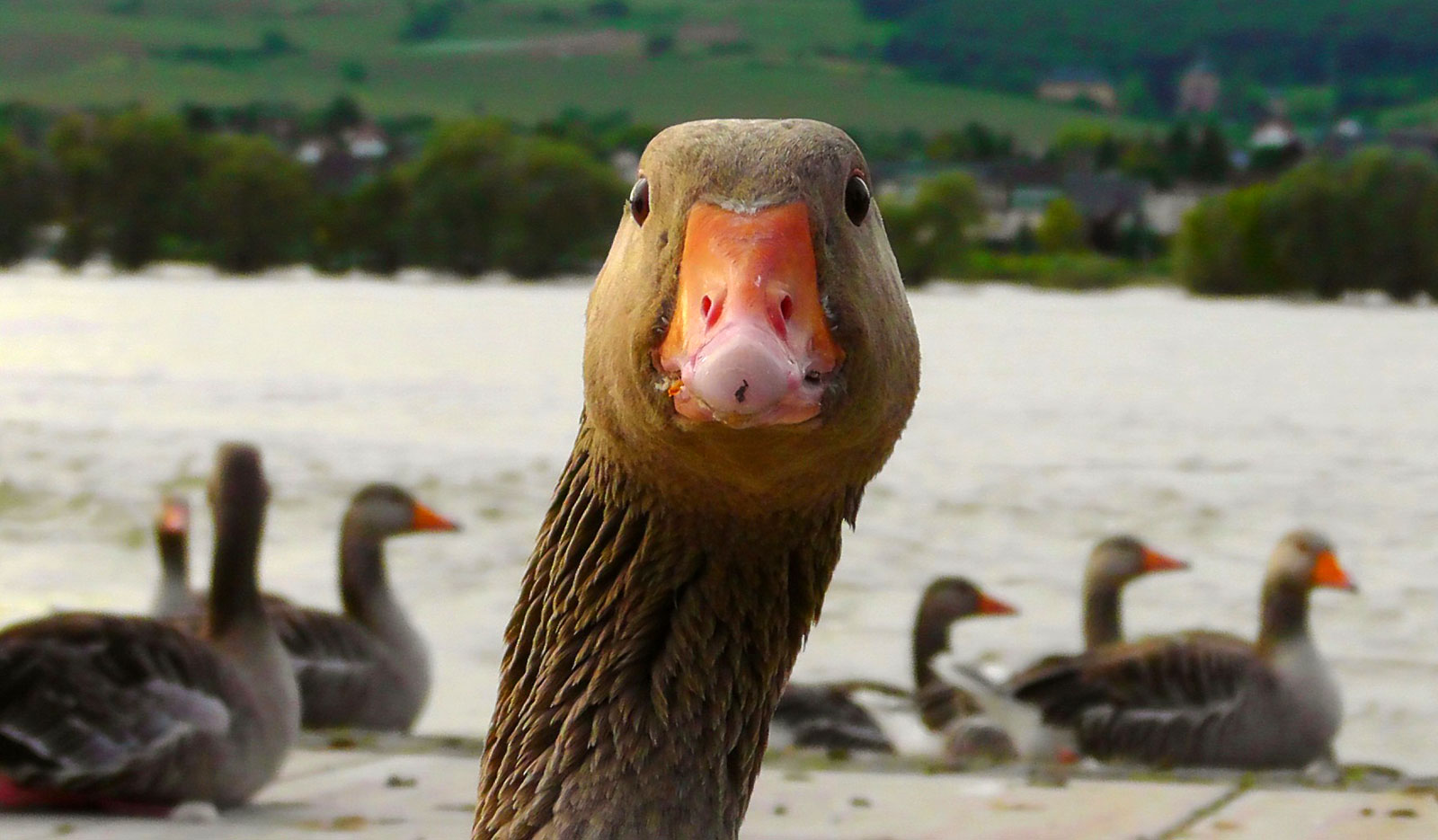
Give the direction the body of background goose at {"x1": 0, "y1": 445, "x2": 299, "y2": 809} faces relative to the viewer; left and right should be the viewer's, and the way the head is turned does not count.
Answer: facing to the right of the viewer

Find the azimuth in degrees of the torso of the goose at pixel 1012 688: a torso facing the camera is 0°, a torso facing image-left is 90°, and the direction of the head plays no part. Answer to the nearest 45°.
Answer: approximately 270°

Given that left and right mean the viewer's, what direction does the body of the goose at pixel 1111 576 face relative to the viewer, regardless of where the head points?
facing to the right of the viewer

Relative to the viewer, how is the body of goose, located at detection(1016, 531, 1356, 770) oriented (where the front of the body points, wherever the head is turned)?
to the viewer's right

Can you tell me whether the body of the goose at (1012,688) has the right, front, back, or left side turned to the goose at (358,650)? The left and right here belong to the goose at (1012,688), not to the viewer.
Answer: back

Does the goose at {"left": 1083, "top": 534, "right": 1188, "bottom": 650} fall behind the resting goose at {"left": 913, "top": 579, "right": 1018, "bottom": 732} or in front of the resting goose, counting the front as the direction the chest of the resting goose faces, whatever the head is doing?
in front

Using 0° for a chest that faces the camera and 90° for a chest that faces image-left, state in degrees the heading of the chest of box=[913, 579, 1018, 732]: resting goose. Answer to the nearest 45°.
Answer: approximately 270°

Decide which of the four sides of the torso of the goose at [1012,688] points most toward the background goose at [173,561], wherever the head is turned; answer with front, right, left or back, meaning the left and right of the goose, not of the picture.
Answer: back
